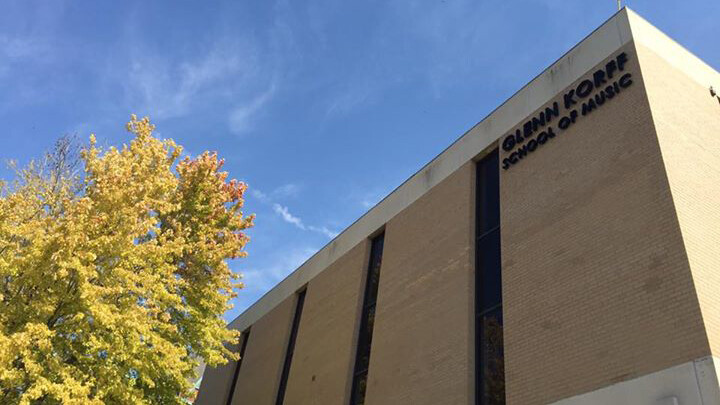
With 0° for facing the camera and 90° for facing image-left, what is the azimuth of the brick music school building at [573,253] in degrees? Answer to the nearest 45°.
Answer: approximately 45°

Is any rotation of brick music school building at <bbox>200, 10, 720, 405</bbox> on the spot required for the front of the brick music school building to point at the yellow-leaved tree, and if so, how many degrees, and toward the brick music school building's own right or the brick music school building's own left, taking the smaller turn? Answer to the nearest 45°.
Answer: approximately 45° to the brick music school building's own right
